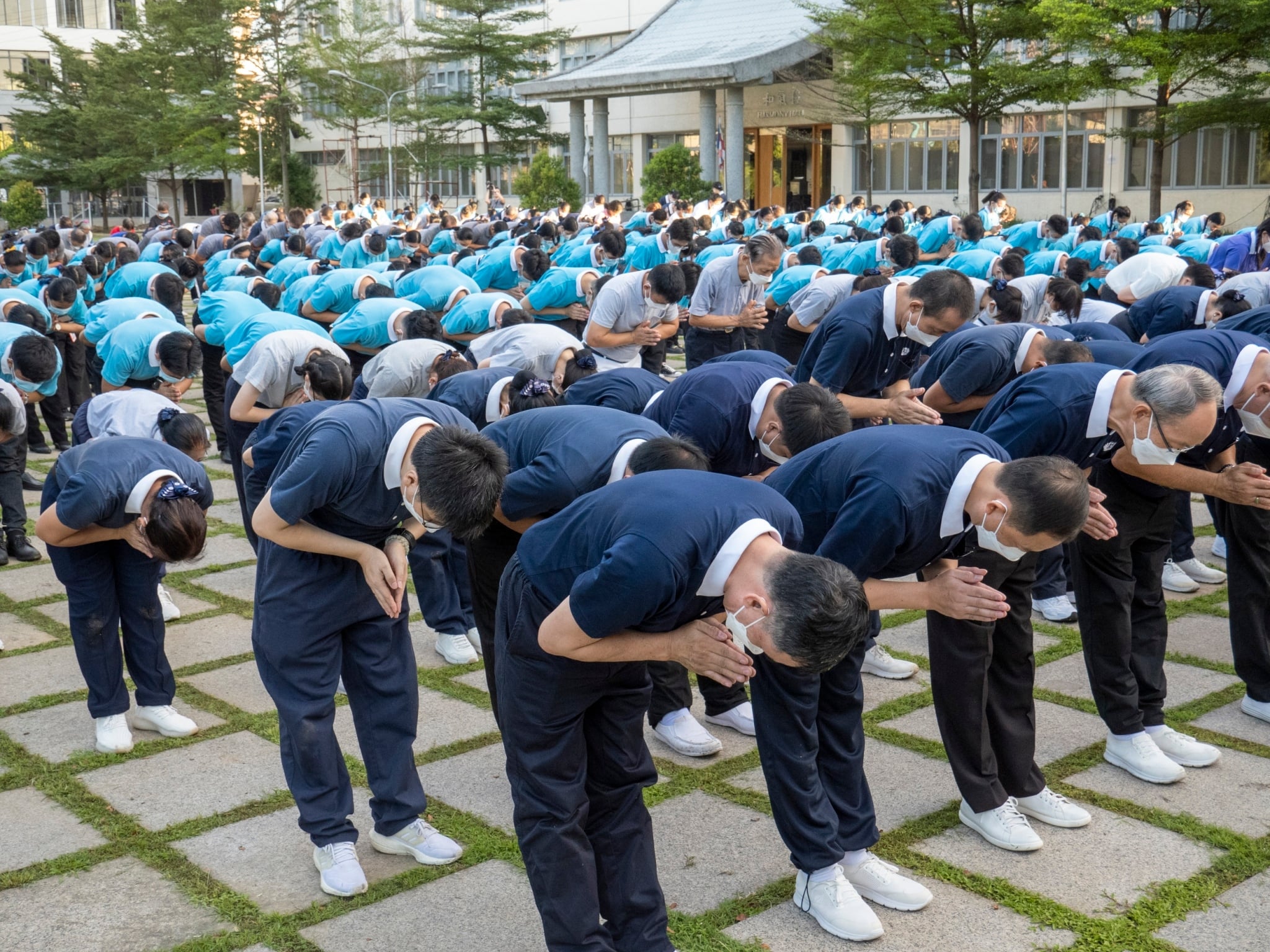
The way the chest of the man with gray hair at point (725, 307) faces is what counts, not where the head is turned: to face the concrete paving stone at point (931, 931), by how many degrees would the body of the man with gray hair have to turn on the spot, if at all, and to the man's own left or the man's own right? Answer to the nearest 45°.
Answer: approximately 45° to the man's own right

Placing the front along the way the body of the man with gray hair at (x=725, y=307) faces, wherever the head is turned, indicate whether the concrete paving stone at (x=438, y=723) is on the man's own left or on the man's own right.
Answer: on the man's own right

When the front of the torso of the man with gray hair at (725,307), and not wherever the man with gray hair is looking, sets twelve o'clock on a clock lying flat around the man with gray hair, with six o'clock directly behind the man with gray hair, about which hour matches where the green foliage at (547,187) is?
The green foliage is roughly at 7 o'clock from the man with gray hair.

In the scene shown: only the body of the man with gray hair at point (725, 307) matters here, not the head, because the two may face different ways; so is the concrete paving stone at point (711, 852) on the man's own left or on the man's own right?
on the man's own right

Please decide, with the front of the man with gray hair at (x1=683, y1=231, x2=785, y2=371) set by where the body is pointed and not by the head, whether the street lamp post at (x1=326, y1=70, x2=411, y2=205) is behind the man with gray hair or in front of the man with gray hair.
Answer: behind

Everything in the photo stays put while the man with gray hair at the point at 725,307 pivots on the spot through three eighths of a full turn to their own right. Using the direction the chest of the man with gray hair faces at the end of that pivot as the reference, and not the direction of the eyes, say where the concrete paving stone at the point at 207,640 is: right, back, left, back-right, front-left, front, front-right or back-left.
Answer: front-left

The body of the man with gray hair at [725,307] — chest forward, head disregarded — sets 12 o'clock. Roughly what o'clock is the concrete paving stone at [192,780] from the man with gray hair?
The concrete paving stone is roughly at 2 o'clock from the man with gray hair.

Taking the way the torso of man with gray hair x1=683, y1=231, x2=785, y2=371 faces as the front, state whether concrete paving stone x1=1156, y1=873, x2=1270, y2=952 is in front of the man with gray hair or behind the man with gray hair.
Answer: in front
